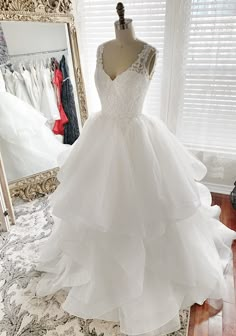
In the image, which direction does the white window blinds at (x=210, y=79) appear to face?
toward the camera

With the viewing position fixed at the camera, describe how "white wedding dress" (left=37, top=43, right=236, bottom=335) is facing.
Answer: facing the viewer and to the left of the viewer

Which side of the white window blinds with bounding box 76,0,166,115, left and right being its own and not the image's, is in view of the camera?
front

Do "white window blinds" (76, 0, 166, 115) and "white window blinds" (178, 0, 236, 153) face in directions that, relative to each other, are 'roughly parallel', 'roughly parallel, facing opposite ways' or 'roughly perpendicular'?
roughly parallel

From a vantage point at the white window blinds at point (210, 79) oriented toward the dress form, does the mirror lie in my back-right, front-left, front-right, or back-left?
front-right

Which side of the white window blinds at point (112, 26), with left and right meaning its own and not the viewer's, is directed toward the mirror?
right

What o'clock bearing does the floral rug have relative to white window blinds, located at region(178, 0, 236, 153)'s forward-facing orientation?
The floral rug is roughly at 1 o'clock from the white window blinds.

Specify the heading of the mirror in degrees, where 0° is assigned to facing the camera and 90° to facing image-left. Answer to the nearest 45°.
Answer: approximately 315°

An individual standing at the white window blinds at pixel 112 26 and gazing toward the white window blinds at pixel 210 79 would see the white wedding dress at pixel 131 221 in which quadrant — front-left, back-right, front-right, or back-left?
front-right

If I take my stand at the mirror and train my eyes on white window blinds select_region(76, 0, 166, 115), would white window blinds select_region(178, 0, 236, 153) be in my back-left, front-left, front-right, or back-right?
front-right

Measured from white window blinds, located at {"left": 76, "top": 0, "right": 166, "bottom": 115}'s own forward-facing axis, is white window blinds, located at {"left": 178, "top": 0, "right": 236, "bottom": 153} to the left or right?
on its left

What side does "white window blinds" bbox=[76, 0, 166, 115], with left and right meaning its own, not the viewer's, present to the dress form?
front

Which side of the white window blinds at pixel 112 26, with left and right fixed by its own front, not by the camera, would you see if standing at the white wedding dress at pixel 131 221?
front

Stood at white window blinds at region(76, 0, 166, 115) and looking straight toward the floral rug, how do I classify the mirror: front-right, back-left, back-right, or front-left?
front-right

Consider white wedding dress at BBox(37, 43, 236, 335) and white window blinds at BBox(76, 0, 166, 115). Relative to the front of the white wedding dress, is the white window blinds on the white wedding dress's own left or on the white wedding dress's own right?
on the white wedding dress's own right
